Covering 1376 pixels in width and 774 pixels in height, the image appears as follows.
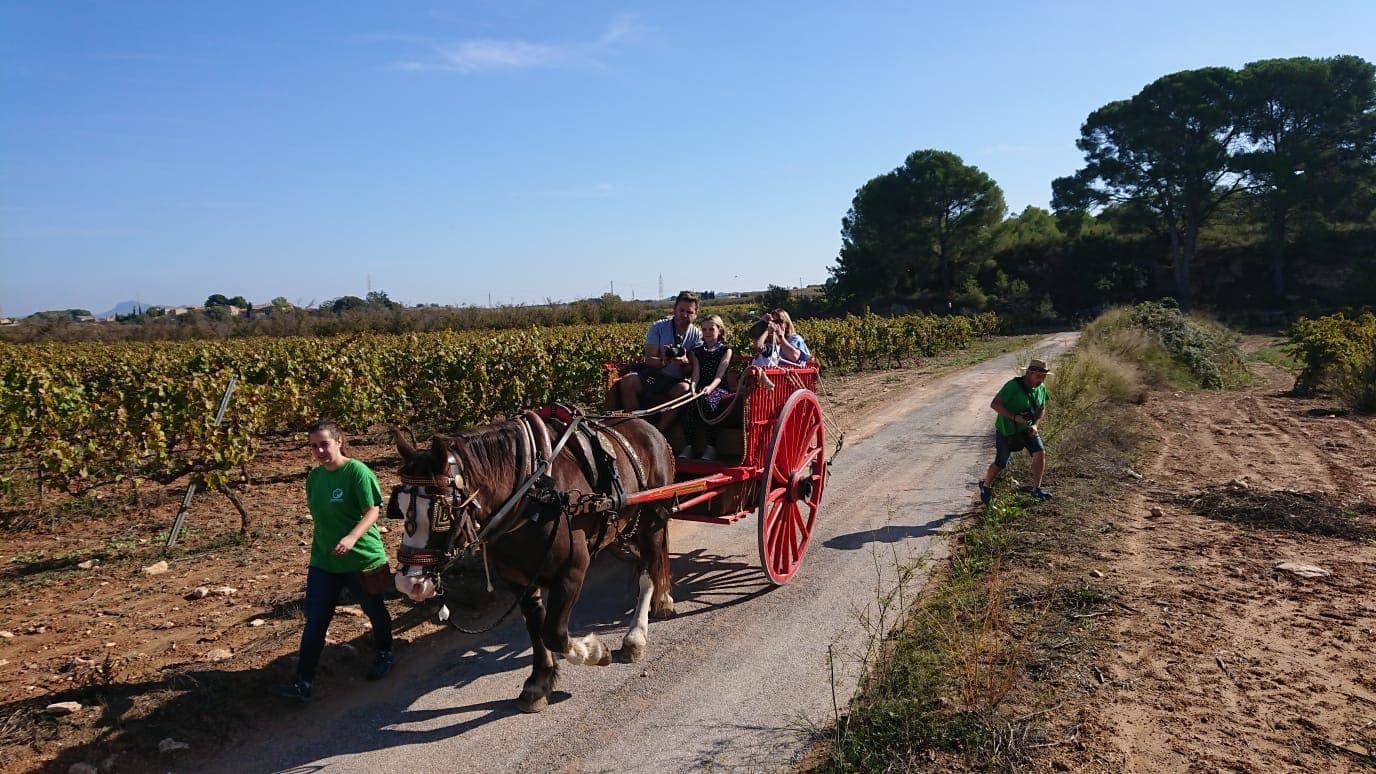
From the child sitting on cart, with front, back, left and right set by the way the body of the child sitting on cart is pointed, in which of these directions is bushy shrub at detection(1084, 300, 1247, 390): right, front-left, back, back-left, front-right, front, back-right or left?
back

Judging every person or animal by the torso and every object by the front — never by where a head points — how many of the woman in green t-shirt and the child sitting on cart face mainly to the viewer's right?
0

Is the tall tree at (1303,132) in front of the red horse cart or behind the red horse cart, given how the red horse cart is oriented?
behind

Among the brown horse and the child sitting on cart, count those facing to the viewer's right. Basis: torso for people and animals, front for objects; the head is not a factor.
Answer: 0

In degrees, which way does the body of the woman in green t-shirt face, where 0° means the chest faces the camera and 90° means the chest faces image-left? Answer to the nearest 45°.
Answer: approximately 45°

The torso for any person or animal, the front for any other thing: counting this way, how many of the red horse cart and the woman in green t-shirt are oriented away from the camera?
0

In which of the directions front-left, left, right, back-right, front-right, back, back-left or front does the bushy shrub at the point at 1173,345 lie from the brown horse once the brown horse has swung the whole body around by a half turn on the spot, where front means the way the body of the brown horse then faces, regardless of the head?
front

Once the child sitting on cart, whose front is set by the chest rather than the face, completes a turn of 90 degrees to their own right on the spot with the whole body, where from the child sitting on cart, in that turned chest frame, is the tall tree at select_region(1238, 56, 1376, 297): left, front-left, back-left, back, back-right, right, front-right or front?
right

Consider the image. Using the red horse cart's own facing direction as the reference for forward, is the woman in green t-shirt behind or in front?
in front

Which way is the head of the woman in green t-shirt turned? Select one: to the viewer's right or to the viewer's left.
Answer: to the viewer's left

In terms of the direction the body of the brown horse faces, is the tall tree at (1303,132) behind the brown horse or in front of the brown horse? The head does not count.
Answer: behind
